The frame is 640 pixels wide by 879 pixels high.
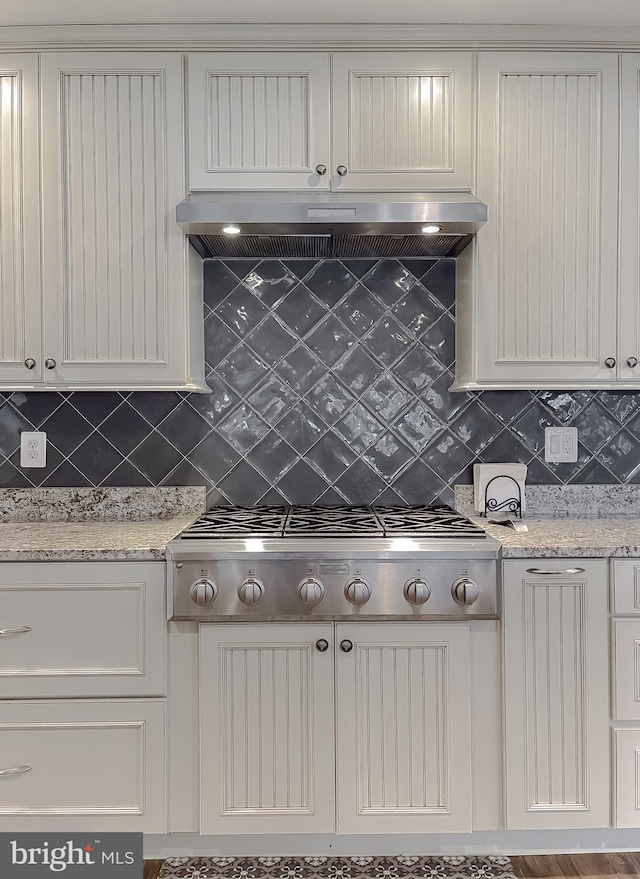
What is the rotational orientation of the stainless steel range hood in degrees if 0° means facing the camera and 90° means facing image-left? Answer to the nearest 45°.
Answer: approximately 0°

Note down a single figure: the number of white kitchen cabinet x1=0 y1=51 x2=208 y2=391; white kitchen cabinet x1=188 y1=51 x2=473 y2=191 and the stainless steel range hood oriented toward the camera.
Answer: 3

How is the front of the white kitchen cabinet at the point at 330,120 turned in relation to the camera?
facing the viewer

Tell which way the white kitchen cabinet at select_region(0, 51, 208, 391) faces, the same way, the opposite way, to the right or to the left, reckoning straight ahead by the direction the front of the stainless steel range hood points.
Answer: the same way

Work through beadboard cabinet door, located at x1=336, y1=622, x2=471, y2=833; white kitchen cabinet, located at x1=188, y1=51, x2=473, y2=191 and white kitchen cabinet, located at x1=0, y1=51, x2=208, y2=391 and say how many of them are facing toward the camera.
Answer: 3

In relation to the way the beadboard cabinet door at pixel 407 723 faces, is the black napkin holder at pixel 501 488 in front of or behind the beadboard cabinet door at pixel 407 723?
behind

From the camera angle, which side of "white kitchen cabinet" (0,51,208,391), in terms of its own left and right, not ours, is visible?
front

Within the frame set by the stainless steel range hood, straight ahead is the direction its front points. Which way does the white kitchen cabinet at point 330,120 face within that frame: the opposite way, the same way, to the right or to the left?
the same way
